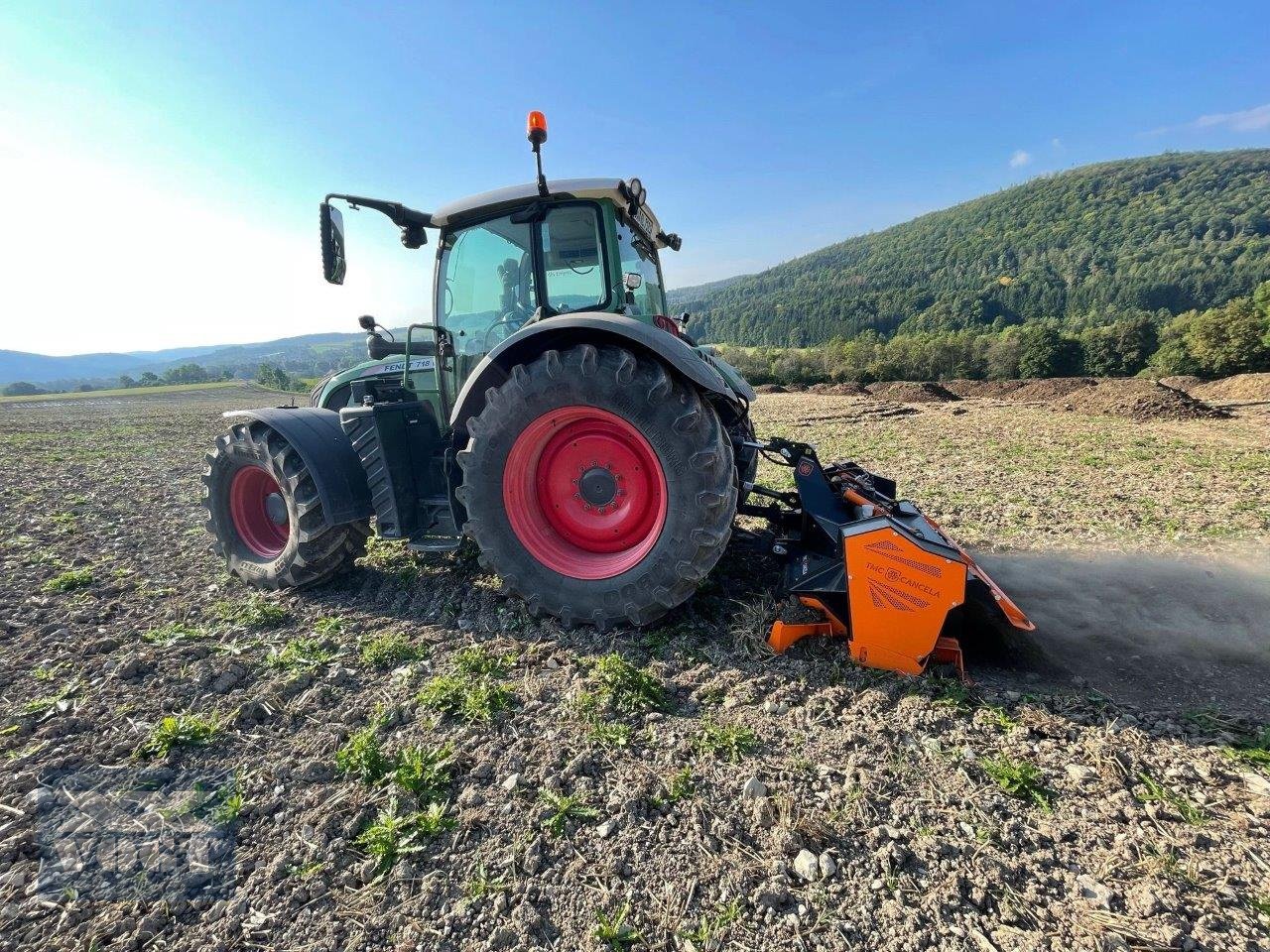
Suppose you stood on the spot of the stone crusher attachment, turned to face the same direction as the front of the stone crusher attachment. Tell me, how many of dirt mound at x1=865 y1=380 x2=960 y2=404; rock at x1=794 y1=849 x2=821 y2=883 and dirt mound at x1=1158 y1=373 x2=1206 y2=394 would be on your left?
1

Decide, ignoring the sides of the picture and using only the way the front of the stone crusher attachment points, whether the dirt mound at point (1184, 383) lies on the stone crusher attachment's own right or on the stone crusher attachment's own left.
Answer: on the stone crusher attachment's own right

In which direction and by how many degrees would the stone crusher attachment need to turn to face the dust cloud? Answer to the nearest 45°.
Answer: approximately 135° to its right

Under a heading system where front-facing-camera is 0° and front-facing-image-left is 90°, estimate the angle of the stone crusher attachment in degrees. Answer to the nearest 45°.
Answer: approximately 90°

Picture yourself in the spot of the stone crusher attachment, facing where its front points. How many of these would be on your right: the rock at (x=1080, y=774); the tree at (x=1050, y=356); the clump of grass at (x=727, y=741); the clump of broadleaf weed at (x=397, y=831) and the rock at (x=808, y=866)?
1

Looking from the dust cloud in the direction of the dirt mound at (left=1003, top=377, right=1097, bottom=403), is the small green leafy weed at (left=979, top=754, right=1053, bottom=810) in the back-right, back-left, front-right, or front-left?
back-left

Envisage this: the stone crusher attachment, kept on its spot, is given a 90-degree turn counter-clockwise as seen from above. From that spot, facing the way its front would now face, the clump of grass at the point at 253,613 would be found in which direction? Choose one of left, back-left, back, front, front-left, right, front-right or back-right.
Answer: right

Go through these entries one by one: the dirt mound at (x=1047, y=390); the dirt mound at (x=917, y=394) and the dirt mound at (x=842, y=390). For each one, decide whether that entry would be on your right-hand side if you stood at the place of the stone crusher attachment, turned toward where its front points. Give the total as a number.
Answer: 3

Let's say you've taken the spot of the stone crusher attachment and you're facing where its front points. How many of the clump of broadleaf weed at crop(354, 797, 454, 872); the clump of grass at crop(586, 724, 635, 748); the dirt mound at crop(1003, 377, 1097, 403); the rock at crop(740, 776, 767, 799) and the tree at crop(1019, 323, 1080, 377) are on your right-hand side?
2

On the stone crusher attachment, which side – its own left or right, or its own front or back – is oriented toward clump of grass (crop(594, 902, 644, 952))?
left

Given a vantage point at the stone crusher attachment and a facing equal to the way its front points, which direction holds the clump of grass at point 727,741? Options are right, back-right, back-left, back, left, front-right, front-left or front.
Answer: front-left

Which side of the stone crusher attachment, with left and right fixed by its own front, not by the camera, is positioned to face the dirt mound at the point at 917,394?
right

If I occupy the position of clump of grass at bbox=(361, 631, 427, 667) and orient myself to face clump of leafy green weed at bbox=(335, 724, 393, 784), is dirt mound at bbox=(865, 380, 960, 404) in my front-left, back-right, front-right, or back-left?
back-left

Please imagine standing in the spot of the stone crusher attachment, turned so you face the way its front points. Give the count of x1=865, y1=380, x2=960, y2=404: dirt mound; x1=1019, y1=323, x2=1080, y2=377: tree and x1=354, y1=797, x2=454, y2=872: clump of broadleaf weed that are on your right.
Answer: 2

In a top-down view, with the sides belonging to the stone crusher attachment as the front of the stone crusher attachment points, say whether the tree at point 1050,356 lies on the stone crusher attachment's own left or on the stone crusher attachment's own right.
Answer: on the stone crusher attachment's own right
